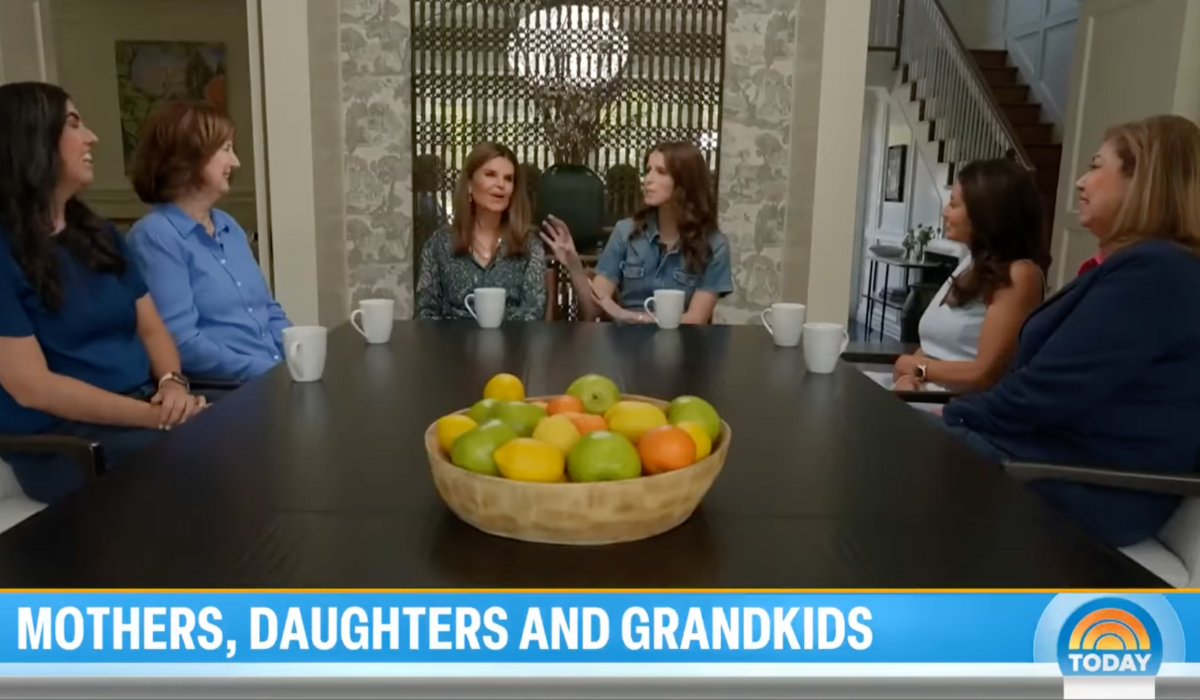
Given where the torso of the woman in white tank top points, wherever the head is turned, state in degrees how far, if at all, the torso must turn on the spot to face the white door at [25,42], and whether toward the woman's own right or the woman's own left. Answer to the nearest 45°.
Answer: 0° — they already face it

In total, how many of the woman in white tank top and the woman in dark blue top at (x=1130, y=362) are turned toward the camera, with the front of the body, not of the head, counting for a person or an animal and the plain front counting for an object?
0

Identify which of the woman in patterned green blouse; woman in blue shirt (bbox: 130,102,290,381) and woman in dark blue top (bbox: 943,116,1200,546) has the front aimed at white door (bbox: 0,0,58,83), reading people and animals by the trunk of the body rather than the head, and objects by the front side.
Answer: the woman in dark blue top

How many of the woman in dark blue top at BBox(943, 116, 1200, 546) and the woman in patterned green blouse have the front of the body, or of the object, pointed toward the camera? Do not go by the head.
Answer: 1

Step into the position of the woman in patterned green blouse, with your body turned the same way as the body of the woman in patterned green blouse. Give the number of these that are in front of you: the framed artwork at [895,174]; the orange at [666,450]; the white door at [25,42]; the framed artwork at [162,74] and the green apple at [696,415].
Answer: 2

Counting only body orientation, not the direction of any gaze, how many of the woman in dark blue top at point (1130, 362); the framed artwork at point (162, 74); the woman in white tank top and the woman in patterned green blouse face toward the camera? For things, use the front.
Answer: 2

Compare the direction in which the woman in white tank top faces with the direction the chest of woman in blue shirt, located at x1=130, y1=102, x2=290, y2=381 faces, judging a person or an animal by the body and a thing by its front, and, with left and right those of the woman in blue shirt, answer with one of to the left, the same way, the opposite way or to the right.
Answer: the opposite way

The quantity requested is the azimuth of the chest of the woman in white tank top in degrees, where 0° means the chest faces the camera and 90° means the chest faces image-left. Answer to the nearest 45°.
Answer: approximately 90°

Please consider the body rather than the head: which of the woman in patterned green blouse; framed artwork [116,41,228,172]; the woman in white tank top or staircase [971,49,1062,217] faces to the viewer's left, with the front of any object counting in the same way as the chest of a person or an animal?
the woman in white tank top

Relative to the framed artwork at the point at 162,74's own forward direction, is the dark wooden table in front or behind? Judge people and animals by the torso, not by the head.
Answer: in front

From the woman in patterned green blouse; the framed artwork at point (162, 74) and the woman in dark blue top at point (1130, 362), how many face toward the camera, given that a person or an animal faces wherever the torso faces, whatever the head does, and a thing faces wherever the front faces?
2

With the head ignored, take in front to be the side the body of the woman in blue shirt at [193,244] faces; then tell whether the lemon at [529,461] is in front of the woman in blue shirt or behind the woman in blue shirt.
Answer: in front

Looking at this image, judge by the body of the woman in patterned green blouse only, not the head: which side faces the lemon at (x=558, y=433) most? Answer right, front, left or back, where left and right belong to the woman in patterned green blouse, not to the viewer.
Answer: front
